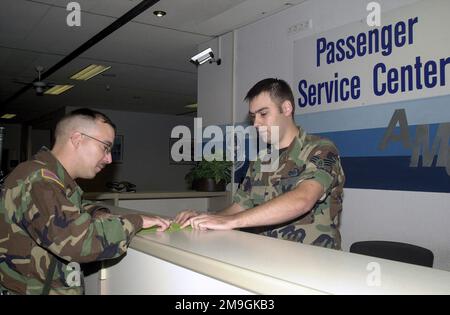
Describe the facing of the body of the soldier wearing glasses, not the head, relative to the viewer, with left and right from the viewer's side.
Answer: facing to the right of the viewer

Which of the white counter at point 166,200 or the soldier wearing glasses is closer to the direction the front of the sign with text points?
the soldier wearing glasses

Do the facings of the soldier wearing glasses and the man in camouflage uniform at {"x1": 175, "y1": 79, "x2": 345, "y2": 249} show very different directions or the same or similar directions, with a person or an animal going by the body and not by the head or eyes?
very different directions

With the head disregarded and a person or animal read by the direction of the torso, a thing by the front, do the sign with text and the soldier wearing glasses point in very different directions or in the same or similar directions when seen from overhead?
very different directions

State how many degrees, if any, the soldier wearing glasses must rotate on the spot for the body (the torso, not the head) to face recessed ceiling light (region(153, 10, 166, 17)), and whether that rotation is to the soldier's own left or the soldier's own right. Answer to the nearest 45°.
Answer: approximately 90° to the soldier's own left

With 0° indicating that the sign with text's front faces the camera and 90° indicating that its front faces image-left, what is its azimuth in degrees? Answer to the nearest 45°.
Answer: approximately 45°

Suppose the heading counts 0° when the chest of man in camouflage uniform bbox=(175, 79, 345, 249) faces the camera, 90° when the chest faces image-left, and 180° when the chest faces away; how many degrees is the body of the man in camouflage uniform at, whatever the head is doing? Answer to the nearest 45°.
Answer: approximately 45°

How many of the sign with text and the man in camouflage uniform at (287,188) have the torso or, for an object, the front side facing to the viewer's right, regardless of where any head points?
0

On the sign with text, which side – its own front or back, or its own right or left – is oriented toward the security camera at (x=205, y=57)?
right

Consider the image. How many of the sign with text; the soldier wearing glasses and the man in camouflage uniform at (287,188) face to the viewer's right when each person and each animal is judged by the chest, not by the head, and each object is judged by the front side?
1

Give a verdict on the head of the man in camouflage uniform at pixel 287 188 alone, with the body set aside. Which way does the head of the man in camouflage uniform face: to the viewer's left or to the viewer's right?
to the viewer's left

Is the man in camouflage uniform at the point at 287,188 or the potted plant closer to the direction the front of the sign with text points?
the man in camouflage uniform

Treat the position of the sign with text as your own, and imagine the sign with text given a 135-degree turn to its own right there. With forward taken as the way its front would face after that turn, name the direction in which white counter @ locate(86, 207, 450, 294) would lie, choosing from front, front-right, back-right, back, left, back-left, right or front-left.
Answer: back

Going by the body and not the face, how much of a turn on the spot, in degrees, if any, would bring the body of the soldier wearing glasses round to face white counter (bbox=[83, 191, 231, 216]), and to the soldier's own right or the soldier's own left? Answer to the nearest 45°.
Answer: approximately 90° to the soldier's own left
